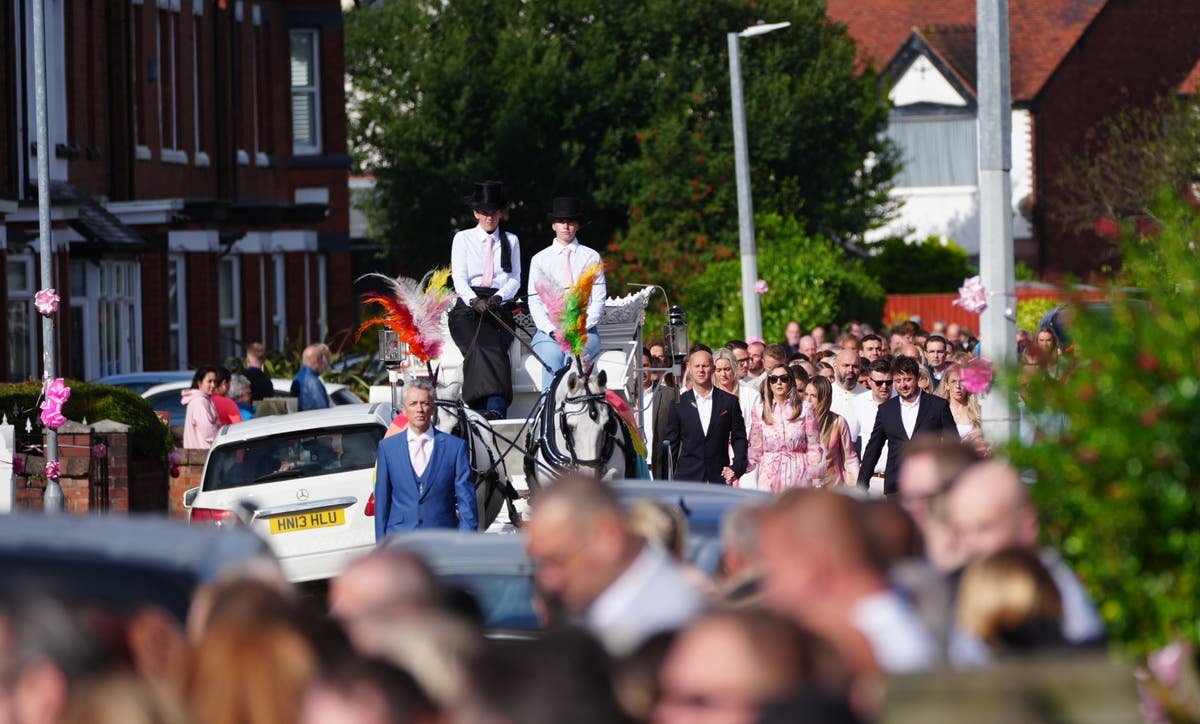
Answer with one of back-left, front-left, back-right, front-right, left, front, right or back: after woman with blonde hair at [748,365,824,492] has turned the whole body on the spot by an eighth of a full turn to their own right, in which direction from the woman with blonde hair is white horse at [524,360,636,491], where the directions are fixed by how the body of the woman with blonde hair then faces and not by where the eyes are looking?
front-right

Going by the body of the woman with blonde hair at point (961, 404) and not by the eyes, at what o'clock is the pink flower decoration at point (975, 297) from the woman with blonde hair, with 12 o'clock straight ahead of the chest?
The pink flower decoration is roughly at 12 o'clock from the woman with blonde hair.

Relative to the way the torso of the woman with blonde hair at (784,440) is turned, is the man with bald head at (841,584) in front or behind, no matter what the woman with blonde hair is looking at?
in front

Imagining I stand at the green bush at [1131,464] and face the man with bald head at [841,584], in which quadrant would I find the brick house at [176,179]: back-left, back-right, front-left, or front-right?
back-right

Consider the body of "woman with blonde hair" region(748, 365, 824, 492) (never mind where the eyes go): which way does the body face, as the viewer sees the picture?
toward the camera

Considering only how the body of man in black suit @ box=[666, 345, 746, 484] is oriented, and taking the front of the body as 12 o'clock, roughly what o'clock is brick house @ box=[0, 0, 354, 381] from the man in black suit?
The brick house is roughly at 5 o'clock from the man in black suit.

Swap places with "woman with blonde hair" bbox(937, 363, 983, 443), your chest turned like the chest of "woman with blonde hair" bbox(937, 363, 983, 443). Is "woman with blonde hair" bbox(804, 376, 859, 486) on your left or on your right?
on your right

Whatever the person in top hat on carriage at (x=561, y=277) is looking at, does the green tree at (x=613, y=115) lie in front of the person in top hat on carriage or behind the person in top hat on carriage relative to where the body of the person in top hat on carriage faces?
behind

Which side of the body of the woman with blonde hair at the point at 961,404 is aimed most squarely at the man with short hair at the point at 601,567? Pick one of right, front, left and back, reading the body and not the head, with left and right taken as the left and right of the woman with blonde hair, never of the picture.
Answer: front

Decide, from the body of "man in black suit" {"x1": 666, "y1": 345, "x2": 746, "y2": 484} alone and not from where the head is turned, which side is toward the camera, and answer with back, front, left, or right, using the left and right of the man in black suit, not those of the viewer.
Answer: front

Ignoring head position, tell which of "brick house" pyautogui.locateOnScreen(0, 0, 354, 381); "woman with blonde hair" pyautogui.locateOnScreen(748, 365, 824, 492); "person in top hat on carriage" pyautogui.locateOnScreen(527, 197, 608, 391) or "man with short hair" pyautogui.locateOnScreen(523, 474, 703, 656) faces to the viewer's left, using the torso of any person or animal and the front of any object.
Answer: the man with short hair

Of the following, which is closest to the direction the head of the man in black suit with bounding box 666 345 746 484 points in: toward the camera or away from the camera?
toward the camera

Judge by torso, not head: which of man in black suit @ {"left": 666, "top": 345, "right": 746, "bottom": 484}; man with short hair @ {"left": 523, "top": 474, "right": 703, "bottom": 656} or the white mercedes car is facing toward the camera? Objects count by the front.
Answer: the man in black suit

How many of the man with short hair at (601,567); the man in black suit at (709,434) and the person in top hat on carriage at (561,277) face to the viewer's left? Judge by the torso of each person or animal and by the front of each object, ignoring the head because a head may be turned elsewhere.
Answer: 1

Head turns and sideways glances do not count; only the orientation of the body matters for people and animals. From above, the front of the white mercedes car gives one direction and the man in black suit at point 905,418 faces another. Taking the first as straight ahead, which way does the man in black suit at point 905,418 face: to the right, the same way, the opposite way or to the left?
the opposite way

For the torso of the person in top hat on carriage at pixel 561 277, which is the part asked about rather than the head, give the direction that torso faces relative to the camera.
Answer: toward the camera

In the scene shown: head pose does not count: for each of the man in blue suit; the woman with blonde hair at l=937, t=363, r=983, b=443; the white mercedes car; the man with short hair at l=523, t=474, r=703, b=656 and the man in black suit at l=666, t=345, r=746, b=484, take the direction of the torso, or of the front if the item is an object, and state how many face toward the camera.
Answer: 3
